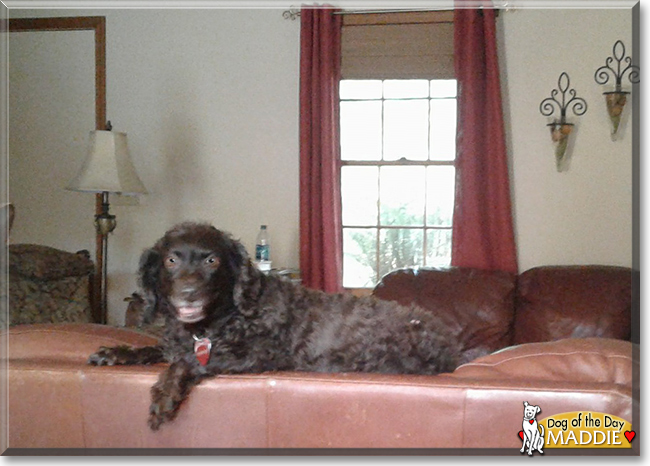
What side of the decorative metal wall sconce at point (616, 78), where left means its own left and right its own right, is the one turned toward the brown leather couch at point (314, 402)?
front

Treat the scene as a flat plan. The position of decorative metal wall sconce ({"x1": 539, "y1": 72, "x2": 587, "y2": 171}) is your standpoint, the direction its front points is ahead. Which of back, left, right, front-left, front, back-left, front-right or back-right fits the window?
right

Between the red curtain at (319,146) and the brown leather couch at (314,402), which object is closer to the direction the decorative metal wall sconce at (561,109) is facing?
the brown leather couch

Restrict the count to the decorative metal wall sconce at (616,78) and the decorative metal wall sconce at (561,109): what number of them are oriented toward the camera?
2

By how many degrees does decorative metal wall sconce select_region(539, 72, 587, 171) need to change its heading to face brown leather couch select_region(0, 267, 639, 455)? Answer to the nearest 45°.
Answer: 0° — it already faces it

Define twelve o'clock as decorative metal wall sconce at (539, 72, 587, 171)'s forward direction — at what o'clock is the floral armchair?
The floral armchair is roughly at 2 o'clock from the decorative metal wall sconce.

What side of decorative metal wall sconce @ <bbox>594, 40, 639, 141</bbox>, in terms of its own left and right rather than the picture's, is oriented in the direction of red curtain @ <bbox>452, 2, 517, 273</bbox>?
right
